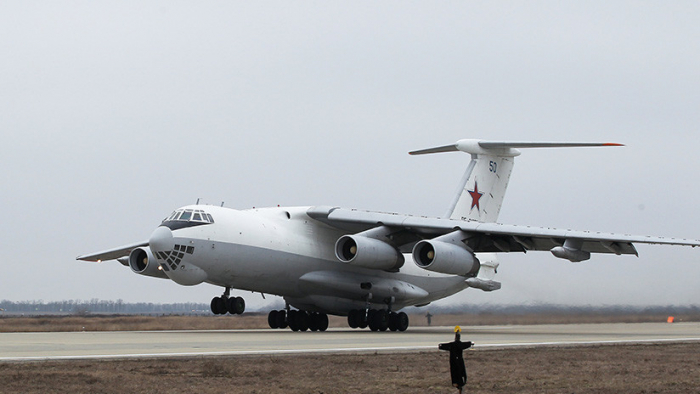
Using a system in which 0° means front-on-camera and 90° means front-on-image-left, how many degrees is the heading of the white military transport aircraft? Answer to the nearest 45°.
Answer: approximately 45°
